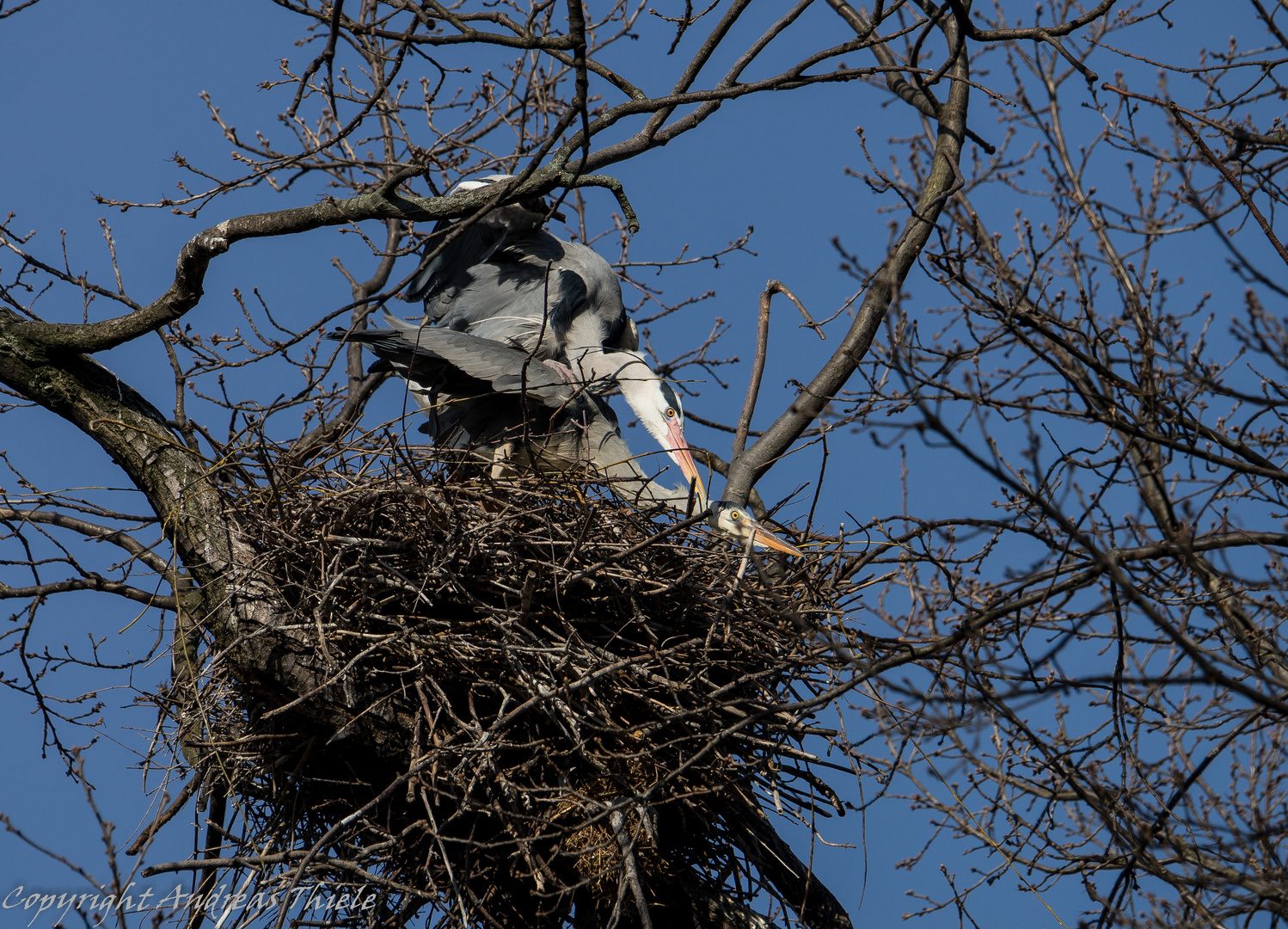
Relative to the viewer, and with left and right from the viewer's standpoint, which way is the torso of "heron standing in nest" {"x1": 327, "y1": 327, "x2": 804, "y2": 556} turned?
facing to the right of the viewer
